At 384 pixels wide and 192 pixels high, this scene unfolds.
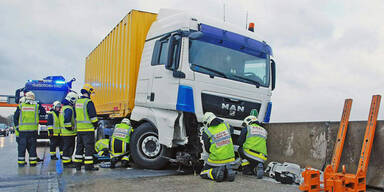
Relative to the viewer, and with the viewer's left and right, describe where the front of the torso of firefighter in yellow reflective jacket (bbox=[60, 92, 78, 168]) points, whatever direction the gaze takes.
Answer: facing to the right of the viewer

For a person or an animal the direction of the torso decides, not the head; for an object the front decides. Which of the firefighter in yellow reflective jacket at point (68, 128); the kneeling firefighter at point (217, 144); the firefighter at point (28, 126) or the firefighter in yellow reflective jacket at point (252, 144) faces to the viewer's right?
the firefighter in yellow reflective jacket at point (68, 128)

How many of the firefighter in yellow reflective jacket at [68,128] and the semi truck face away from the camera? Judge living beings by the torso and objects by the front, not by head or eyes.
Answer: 0

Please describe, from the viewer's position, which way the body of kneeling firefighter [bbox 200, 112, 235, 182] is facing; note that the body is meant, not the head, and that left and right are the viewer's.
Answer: facing away from the viewer and to the left of the viewer

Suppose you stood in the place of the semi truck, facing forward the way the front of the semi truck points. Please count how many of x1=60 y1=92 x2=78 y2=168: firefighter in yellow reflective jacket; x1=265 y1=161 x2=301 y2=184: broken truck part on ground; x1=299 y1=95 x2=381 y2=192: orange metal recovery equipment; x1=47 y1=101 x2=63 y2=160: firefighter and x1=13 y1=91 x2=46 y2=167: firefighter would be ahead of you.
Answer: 2

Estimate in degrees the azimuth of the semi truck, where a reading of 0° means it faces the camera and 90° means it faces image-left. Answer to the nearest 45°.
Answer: approximately 315°

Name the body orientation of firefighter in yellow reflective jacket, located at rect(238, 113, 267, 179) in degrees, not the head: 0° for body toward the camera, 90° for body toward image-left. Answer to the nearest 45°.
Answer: approximately 135°

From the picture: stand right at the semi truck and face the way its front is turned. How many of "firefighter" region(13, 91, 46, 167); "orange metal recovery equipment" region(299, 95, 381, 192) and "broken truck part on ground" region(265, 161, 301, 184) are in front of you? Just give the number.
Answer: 2
